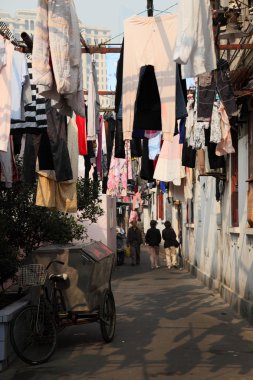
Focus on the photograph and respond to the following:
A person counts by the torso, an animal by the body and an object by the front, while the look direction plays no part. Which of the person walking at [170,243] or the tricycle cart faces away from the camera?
the person walking

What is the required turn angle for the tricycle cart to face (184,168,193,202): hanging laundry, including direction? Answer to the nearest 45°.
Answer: approximately 180°

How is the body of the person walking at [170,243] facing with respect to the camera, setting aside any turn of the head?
away from the camera

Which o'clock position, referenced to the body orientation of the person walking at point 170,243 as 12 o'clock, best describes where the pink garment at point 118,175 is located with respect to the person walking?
The pink garment is roughly at 7 o'clock from the person walking.

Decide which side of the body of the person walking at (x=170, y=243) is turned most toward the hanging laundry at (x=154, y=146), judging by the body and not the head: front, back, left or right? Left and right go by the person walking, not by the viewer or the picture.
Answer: back

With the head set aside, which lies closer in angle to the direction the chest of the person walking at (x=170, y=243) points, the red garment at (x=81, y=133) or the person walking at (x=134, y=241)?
the person walking

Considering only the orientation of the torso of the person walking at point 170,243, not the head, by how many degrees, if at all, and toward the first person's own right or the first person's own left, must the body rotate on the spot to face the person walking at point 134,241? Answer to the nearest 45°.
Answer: approximately 45° to the first person's own left
